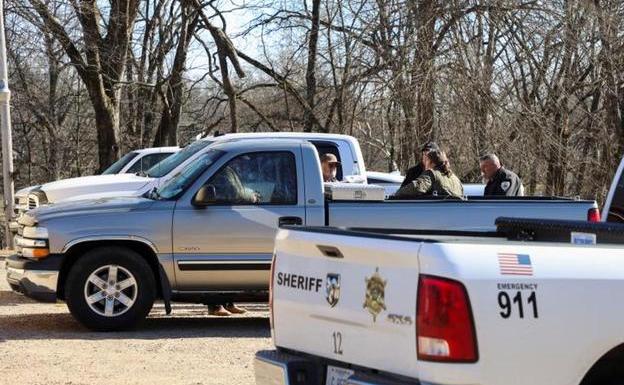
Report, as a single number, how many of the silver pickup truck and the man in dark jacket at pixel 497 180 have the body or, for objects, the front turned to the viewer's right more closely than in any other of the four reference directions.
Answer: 0

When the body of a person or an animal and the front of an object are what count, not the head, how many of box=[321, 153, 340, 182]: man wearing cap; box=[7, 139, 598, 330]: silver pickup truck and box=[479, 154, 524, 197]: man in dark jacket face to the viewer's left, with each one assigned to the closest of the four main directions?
2

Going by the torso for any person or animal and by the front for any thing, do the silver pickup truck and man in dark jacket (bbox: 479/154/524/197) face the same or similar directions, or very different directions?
same or similar directions

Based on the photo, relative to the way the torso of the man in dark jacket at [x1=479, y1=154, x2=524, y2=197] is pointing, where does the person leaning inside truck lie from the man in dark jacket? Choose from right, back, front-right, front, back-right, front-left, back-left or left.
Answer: front-left

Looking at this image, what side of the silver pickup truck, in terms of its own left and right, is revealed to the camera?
left

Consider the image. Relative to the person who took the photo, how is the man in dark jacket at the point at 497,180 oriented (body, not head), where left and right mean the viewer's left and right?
facing to the left of the viewer

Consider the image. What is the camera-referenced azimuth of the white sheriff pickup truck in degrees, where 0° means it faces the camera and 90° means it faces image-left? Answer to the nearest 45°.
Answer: approximately 225°
